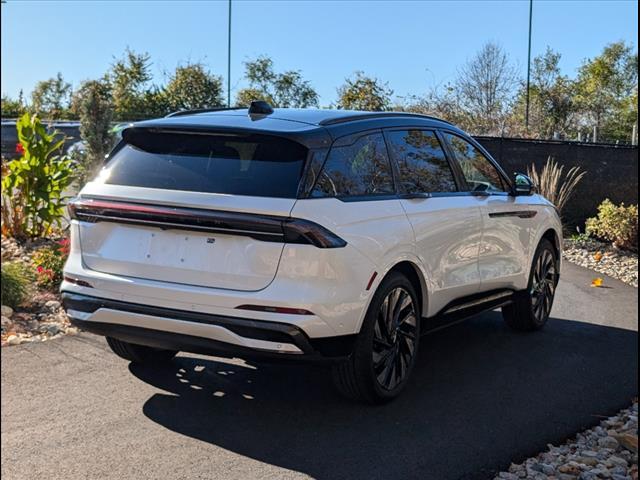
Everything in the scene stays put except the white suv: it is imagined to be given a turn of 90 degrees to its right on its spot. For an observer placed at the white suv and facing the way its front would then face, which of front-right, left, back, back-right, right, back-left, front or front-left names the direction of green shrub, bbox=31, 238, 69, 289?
back

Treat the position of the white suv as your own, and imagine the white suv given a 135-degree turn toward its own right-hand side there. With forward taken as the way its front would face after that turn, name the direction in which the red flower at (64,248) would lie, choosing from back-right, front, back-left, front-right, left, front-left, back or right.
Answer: back-right

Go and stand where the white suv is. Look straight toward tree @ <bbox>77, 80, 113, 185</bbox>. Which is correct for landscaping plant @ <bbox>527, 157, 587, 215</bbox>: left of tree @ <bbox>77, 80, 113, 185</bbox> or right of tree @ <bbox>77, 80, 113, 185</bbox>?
right

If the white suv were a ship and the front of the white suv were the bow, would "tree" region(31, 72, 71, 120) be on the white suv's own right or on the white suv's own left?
on the white suv's own left

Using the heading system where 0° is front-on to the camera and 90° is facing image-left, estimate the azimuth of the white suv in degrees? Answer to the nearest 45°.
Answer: approximately 225°

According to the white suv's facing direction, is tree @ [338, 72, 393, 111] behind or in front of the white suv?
in front

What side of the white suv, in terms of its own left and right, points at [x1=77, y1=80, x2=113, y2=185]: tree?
left

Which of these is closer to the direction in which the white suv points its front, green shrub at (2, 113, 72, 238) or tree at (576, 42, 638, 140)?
the tree

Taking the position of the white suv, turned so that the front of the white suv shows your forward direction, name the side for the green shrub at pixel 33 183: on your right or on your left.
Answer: on your left

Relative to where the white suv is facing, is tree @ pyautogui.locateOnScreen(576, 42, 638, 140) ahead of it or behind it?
ahead

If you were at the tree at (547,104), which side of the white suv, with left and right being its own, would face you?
front

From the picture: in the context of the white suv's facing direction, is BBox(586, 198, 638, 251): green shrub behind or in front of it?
in front

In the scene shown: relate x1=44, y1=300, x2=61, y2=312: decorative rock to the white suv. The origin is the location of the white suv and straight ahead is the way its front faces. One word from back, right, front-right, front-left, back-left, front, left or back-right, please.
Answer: left

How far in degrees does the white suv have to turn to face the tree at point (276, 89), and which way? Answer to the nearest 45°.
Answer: approximately 45° to its left

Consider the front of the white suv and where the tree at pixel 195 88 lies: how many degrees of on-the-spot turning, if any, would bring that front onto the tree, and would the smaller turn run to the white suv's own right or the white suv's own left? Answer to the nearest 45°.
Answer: approximately 45° to the white suv's own left

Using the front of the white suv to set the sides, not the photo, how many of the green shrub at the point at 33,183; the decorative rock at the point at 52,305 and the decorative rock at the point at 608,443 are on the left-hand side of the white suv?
2
